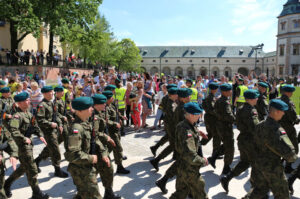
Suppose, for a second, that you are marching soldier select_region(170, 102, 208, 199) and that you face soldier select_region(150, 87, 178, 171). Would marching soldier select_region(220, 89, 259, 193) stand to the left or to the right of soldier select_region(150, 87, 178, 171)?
right

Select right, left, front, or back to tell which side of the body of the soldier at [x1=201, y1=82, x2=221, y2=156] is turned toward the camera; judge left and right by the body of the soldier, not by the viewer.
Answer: right

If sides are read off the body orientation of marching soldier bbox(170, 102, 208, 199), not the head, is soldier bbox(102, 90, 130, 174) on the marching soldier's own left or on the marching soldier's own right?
on the marching soldier's own left

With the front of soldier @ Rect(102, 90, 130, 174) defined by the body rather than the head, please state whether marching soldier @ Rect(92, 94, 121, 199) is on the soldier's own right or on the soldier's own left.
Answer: on the soldier's own right

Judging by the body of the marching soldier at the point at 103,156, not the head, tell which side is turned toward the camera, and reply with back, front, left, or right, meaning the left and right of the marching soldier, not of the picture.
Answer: right
